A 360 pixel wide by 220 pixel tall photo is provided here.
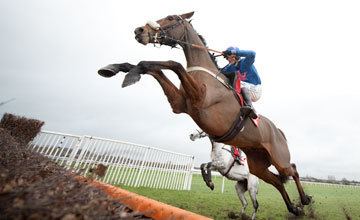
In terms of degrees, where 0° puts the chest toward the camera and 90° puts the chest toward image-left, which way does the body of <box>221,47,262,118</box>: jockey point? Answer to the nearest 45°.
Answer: approximately 45°
